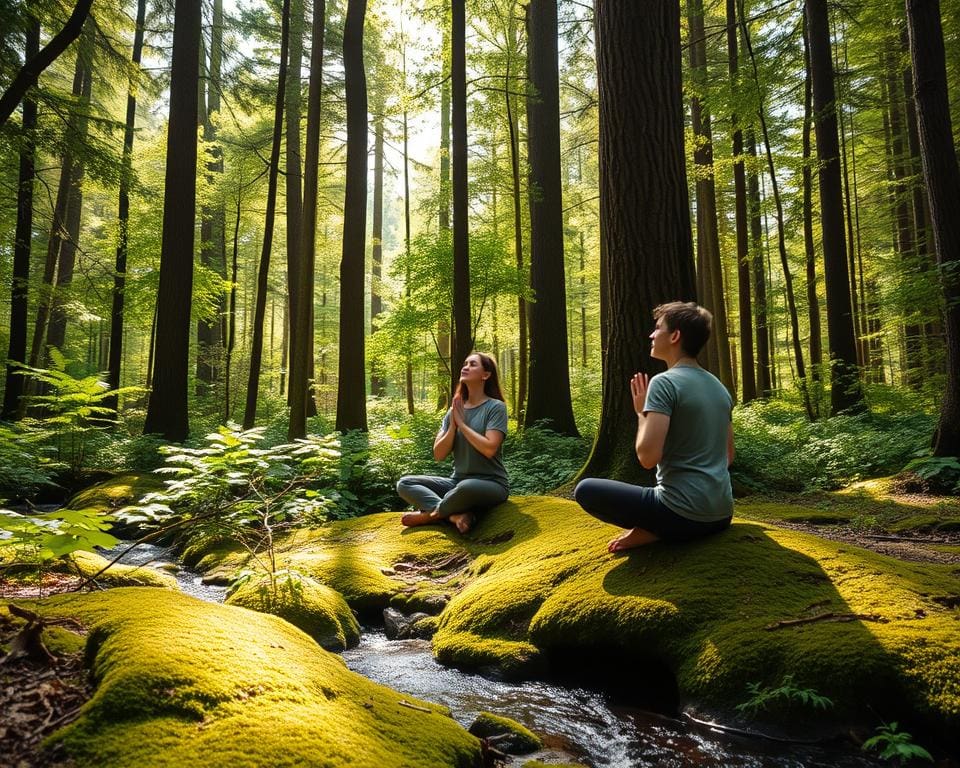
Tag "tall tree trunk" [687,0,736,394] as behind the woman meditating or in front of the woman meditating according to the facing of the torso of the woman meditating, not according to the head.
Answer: behind

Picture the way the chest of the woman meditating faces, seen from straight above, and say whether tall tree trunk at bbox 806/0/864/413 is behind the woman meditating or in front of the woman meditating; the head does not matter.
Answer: behind

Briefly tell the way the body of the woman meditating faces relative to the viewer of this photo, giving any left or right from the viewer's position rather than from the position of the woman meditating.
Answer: facing the viewer and to the left of the viewer

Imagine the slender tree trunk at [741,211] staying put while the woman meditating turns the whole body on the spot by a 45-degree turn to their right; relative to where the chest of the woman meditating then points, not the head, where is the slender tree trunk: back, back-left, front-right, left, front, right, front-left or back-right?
back-right

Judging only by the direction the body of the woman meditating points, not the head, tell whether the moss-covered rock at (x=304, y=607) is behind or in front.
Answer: in front

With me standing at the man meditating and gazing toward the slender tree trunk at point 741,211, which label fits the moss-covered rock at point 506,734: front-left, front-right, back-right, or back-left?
back-left

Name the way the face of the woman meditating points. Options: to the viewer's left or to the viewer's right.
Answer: to the viewer's left

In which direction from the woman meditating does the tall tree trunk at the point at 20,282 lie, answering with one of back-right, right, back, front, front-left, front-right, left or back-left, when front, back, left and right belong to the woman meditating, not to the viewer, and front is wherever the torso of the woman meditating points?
right

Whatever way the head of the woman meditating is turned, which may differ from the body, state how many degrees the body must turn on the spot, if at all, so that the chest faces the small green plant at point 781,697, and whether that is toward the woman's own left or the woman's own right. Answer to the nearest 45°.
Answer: approximately 45° to the woman's own left

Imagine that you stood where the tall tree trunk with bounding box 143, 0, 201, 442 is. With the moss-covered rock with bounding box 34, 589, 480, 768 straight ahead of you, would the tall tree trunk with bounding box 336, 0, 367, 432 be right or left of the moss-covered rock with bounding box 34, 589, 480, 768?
left

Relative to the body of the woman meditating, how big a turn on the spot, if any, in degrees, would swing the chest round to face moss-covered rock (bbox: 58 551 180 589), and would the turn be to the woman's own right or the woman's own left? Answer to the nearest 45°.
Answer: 0° — they already face it
